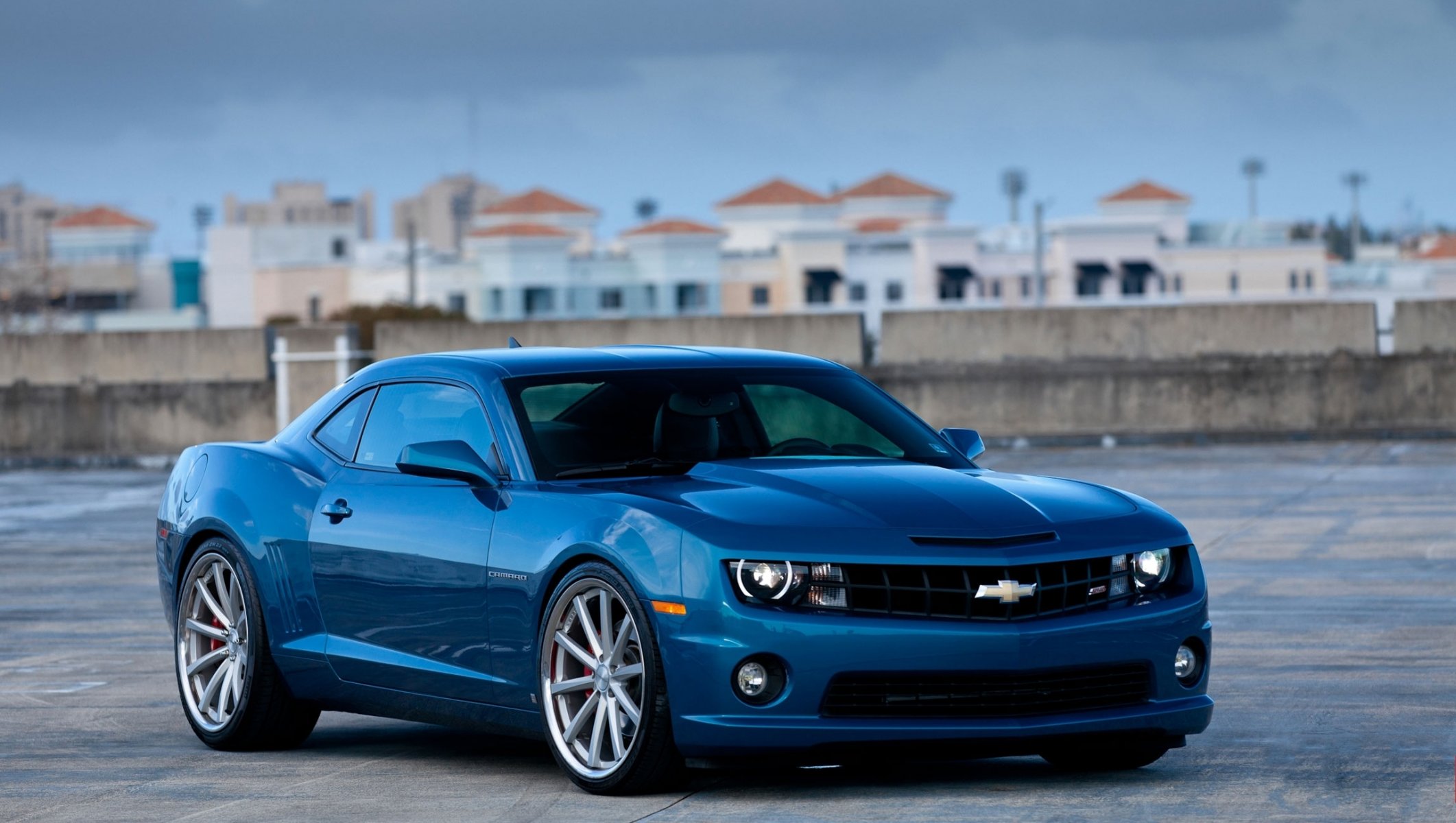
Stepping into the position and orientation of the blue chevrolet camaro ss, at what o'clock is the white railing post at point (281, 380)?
The white railing post is roughly at 7 o'clock from the blue chevrolet camaro ss.

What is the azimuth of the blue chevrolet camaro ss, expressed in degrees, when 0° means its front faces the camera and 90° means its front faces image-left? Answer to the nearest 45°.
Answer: approximately 315°
